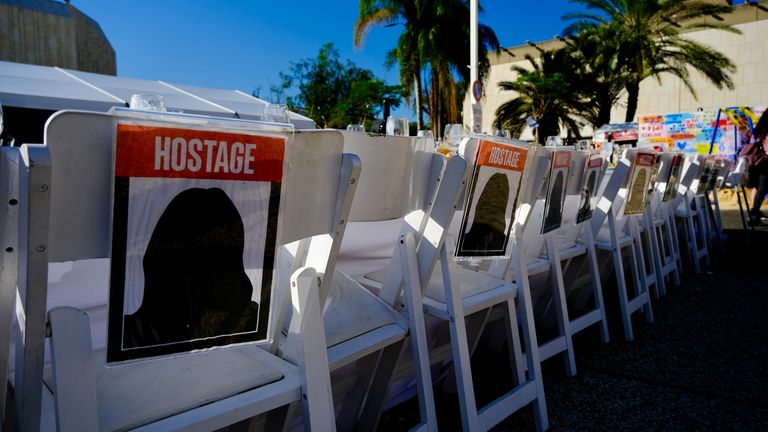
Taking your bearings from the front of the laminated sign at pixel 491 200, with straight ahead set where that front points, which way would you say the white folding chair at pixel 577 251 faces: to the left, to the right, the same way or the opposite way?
the opposite way

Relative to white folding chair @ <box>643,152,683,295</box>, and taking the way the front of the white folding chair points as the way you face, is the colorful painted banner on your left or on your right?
on your right

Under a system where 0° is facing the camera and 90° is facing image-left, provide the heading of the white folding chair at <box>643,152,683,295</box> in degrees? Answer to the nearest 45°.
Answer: approximately 135°

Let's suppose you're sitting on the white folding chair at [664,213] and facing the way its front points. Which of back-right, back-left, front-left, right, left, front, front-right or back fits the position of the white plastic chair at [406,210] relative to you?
back-left

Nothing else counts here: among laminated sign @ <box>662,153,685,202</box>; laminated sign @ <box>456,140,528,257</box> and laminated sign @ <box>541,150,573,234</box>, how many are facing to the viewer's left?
0

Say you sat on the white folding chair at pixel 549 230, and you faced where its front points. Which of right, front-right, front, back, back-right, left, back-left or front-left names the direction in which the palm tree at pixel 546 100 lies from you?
front-right

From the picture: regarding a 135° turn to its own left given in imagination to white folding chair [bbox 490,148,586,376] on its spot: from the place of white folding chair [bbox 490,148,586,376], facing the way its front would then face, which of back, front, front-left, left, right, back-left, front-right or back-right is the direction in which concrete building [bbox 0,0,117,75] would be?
back-right

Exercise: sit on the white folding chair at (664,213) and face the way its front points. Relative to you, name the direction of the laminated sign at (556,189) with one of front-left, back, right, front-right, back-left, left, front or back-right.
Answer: back-left

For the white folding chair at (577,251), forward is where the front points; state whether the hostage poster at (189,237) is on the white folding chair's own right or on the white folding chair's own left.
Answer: on the white folding chair's own left

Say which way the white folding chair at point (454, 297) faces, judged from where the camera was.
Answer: facing away from the viewer and to the left of the viewer

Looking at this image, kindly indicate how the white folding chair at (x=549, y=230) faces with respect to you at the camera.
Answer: facing away from the viewer and to the left of the viewer

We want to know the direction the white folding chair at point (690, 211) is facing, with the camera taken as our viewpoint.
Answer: facing away from the viewer and to the left of the viewer

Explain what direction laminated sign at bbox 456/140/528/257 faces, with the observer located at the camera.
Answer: facing the viewer and to the right of the viewer

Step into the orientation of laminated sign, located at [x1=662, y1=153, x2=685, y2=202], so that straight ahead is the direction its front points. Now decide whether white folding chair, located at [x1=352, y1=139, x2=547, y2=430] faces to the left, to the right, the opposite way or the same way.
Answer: the opposite way
